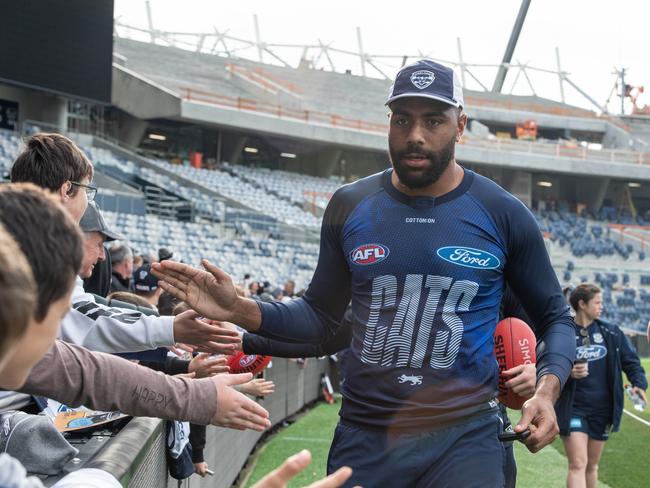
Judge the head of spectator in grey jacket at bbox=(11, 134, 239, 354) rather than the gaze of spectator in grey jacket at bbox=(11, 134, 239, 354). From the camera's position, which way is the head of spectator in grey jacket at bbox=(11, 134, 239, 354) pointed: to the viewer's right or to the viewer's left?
to the viewer's right

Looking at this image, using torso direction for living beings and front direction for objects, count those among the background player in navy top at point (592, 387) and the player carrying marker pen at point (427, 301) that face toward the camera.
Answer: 2

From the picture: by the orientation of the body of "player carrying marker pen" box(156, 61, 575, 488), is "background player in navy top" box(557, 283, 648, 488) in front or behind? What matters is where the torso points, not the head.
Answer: behind

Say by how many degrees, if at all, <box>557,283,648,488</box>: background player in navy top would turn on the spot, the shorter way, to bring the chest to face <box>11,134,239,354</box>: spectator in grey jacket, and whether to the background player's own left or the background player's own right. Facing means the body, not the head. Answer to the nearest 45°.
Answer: approximately 45° to the background player's own right

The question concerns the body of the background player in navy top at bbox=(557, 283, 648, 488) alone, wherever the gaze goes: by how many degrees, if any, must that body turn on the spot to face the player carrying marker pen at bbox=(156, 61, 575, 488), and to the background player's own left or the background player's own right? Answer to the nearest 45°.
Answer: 0° — they already face them

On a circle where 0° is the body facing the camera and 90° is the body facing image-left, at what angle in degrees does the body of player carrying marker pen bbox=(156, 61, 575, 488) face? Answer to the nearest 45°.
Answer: approximately 0°

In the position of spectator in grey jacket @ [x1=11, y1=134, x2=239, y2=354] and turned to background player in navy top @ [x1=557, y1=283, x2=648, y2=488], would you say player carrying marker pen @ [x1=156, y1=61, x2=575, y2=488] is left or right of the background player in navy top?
right

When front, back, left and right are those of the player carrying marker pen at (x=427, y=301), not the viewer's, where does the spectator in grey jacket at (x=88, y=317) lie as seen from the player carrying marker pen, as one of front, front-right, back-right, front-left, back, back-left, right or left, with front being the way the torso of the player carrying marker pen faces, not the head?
right
